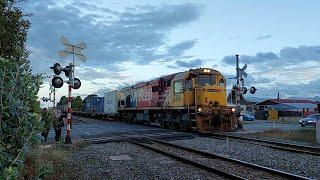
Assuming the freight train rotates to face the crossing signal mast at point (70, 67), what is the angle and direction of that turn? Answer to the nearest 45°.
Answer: approximately 90° to its right

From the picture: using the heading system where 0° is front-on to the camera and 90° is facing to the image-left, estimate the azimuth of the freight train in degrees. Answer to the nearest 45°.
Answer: approximately 315°

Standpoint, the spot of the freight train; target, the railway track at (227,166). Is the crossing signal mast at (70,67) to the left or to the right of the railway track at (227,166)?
right

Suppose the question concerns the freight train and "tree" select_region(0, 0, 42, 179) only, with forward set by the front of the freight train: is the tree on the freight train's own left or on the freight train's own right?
on the freight train's own right

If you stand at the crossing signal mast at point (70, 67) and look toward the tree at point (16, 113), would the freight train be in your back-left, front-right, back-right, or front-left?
back-left

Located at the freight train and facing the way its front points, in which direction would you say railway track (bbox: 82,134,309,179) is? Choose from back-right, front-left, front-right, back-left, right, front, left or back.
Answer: front-right

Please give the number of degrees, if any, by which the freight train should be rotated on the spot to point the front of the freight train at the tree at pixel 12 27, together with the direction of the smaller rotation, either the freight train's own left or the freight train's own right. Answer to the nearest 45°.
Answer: approximately 90° to the freight train's own right

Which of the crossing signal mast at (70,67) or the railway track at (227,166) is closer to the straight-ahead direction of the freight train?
the railway track
